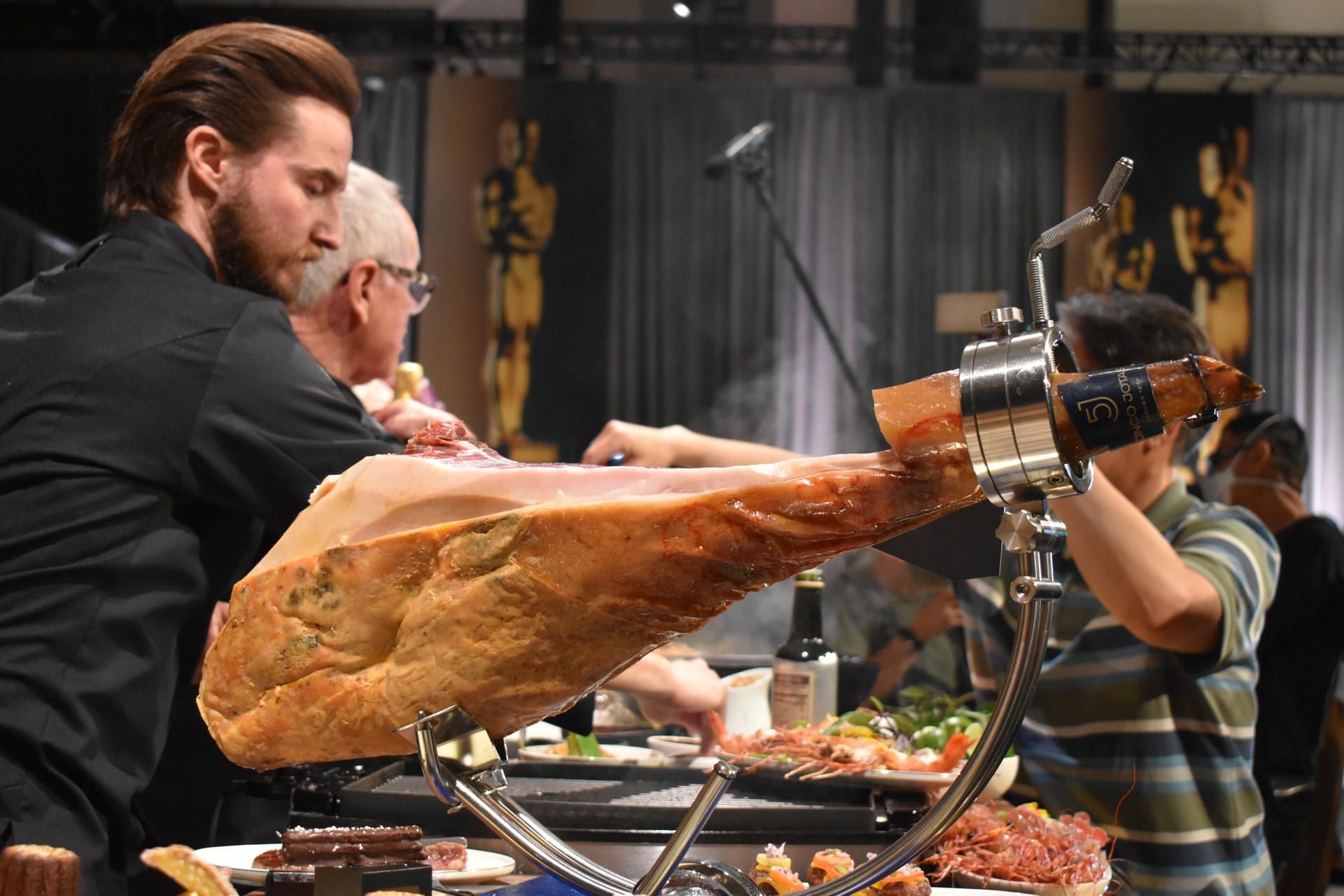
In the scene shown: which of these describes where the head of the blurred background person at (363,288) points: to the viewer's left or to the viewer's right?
to the viewer's right

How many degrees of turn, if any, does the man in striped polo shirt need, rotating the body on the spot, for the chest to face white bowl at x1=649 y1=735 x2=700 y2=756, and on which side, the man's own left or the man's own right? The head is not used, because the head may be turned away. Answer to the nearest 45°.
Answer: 0° — they already face it

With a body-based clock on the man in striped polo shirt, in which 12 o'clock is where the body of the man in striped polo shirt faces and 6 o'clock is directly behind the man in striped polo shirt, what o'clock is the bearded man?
The bearded man is roughly at 12 o'clock from the man in striped polo shirt.

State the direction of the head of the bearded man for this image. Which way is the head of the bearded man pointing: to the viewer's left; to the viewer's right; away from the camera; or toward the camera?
to the viewer's right

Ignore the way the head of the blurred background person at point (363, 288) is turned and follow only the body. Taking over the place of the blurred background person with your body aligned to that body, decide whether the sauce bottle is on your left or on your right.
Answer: on your right

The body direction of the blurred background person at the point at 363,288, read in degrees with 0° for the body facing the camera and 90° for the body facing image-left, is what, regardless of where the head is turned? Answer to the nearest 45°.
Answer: approximately 225°

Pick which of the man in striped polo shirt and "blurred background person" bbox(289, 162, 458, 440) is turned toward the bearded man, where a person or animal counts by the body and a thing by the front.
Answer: the man in striped polo shirt
